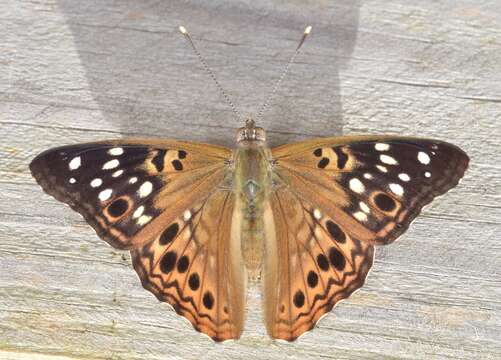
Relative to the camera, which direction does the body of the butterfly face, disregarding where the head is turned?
away from the camera
